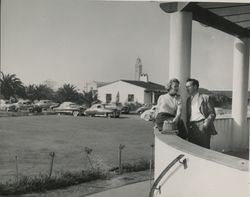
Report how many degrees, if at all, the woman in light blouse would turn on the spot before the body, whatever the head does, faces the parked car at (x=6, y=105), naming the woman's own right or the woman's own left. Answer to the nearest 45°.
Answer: approximately 135° to the woman's own right

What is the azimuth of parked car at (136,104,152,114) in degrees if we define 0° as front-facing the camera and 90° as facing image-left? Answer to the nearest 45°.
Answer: approximately 45°

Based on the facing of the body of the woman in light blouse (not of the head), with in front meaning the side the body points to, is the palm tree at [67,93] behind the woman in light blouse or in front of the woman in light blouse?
behind
